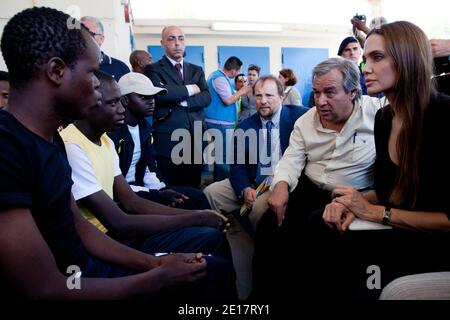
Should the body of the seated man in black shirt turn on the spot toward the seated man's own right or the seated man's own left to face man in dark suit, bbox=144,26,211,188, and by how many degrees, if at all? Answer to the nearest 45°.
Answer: approximately 90° to the seated man's own left

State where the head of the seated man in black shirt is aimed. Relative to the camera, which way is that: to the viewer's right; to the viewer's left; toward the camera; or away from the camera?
to the viewer's right

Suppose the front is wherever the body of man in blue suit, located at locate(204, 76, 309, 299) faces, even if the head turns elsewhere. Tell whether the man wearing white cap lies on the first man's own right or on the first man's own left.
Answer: on the first man's own right

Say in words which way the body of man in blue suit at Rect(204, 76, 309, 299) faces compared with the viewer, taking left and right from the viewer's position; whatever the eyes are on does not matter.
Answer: facing the viewer

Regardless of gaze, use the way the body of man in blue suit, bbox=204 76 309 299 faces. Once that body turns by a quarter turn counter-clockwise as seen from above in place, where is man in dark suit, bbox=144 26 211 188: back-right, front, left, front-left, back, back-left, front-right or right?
back-left

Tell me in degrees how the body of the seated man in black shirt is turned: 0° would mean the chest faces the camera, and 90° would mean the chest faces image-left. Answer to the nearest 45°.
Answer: approximately 270°

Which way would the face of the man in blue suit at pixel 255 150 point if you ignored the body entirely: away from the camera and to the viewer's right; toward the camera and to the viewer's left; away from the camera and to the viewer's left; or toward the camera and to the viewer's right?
toward the camera and to the viewer's left

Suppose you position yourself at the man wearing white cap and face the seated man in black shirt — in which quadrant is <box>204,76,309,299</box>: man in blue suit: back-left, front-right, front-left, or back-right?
back-left

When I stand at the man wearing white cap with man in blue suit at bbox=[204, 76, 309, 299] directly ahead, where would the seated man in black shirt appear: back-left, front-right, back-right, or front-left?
back-right

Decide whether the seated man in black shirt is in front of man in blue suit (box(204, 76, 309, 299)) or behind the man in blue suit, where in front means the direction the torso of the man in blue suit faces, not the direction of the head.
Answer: in front

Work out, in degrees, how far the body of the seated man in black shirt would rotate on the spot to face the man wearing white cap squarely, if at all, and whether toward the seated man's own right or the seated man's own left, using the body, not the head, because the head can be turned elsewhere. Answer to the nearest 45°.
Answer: approximately 90° to the seated man's own left

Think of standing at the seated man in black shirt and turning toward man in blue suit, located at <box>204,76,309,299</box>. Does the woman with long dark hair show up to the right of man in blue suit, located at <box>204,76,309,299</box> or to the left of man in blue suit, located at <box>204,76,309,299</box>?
right

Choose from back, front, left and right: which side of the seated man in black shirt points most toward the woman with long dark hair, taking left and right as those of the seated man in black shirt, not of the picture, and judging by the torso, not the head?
front
